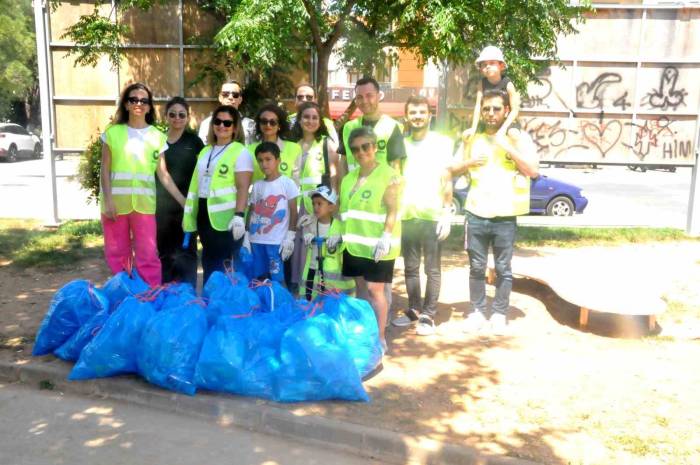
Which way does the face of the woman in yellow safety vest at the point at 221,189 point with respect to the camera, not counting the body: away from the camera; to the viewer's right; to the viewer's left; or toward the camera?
toward the camera

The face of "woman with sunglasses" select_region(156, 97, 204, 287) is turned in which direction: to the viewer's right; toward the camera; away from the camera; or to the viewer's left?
toward the camera

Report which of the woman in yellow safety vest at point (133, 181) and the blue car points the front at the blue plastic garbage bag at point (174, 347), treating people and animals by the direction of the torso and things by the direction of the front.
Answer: the woman in yellow safety vest

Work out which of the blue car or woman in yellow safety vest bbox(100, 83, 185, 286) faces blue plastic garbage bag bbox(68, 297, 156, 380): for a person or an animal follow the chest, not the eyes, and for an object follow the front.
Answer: the woman in yellow safety vest

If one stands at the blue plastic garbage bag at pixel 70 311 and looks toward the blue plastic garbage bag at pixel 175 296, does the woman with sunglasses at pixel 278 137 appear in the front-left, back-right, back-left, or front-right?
front-left

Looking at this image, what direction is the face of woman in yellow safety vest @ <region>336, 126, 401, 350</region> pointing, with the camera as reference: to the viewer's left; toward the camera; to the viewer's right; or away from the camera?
toward the camera

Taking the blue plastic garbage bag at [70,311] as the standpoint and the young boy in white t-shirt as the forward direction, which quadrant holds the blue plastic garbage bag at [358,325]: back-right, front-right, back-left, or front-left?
front-right

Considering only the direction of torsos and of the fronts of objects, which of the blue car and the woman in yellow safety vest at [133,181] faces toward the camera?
the woman in yellow safety vest

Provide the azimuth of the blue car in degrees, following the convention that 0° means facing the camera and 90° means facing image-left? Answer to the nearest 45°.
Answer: approximately 270°

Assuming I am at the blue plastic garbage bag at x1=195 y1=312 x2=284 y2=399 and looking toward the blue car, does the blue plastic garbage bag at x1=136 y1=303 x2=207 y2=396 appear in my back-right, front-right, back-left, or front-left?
back-left

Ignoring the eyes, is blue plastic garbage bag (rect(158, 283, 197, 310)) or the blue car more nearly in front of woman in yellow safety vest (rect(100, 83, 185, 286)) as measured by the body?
the blue plastic garbage bag

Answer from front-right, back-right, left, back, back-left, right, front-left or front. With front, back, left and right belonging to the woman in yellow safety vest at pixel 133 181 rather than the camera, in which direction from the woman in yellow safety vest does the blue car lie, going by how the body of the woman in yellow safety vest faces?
back-left

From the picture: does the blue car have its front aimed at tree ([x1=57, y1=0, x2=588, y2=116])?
no

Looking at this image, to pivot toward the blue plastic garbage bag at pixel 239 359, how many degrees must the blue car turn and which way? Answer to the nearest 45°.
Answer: approximately 90° to its right

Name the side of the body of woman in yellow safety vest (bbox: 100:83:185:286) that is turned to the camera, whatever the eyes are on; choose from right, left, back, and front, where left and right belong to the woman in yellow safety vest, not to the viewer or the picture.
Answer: front

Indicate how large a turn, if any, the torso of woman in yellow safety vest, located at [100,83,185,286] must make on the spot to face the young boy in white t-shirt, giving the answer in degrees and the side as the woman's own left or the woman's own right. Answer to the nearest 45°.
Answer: approximately 45° to the woman's own left

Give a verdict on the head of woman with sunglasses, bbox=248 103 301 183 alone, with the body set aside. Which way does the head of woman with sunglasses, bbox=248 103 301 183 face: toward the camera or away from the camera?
toward the camera

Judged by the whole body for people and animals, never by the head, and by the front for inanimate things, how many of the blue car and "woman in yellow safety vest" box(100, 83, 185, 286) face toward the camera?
1
